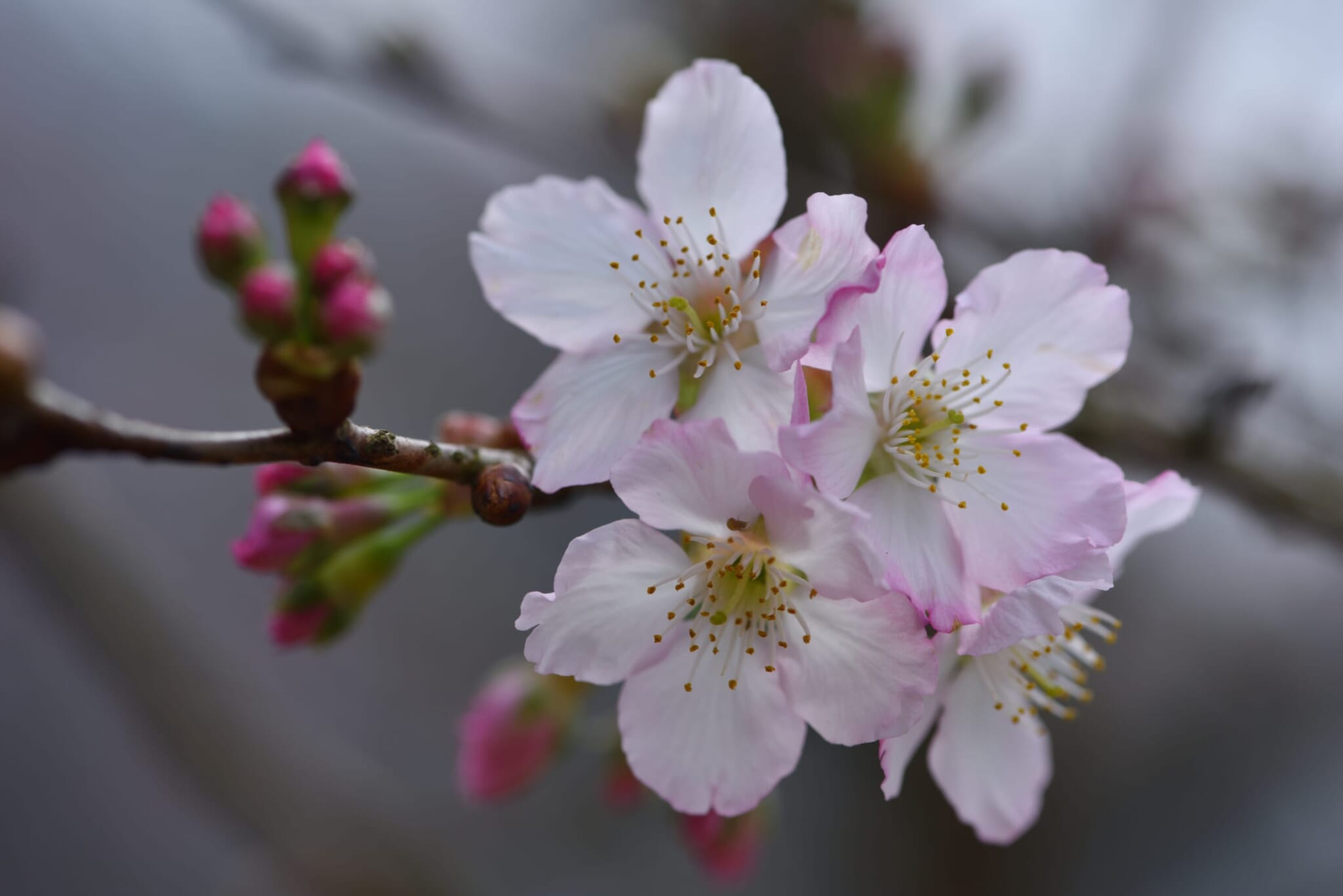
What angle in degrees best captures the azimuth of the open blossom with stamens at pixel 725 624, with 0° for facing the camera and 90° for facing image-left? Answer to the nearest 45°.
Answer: approximately 0°

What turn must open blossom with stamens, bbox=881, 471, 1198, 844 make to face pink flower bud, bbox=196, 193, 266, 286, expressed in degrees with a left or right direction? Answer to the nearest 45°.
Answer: approximately 135° to its right
